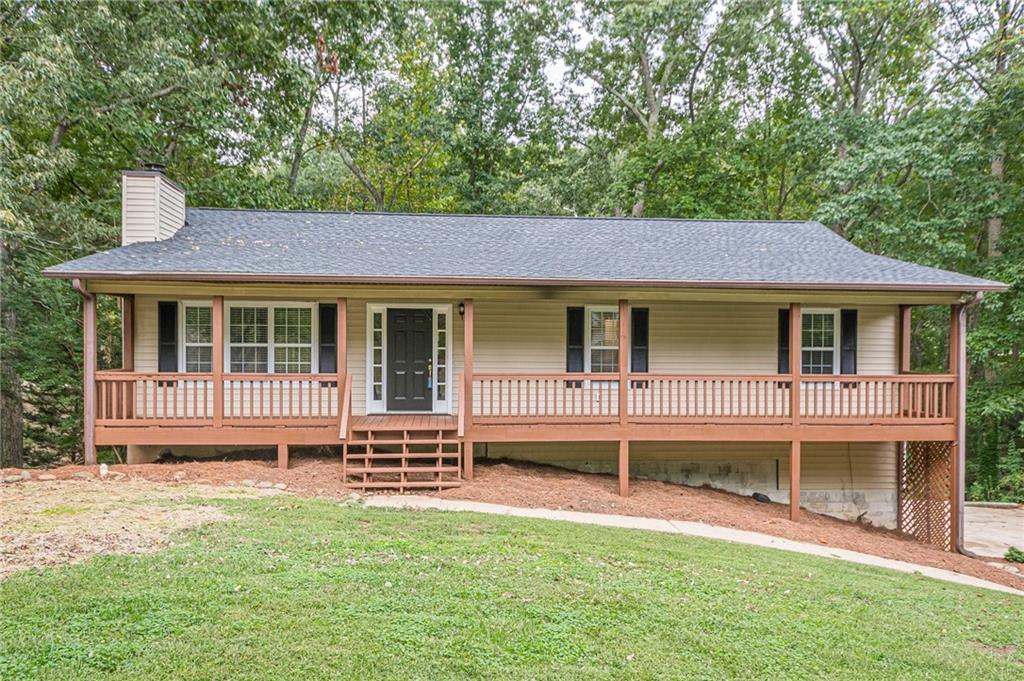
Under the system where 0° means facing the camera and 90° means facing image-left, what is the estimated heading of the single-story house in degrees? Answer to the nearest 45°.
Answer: approximately 0°
